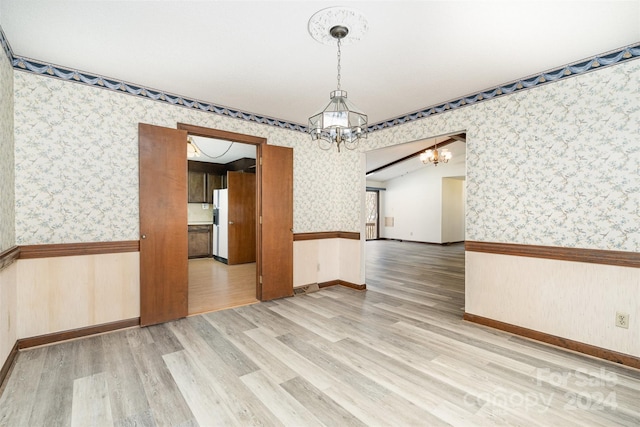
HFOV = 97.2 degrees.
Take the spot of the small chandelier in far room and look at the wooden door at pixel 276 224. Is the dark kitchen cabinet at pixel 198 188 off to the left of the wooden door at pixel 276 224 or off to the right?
right

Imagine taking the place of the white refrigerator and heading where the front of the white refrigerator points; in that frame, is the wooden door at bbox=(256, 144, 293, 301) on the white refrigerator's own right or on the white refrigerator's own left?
on the white refrigerator's own left

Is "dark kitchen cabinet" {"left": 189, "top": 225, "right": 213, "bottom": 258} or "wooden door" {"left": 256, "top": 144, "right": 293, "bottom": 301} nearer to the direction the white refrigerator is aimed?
the wooden door

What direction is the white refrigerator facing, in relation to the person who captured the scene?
facing the viewer and to the left of the viewer

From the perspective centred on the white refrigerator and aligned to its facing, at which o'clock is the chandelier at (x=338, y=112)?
The chandelier is roughly at 10 o'clock from the white refrigerator.

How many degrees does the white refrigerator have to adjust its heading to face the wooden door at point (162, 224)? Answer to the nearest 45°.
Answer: approximately 45° to its left

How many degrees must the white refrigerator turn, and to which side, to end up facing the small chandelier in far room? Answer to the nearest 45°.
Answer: approximately 135° to its left

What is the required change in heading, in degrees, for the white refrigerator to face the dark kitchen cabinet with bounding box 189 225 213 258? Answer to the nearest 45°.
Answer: approximately 90° to its right

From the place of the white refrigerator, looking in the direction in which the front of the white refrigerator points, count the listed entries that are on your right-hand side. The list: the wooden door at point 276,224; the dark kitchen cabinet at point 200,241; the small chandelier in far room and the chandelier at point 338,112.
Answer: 1

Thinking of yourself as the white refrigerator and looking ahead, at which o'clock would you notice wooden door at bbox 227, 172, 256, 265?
The wooden door is roughly at 9 o'clock from the white refrigerator.

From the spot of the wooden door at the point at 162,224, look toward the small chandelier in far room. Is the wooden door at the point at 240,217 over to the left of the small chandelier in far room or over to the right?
left
